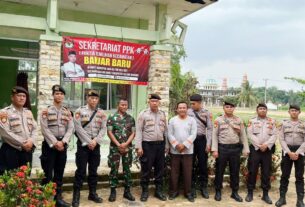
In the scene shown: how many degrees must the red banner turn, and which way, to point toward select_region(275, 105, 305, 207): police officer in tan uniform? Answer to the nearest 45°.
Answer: approximately 45° to its left

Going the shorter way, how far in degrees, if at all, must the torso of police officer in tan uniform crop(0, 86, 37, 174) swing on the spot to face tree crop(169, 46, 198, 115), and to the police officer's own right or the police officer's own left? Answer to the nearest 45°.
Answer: approximately 90° to the police officer's own left

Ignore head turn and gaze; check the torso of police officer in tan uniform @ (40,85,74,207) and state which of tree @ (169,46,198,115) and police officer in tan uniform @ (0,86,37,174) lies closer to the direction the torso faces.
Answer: the police officer in tan uniform

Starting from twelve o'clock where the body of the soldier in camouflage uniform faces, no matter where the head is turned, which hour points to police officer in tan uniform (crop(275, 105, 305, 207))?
The police officer in tan uniform is roughly at 9 o'clock from the soldier in camouflage uniform.

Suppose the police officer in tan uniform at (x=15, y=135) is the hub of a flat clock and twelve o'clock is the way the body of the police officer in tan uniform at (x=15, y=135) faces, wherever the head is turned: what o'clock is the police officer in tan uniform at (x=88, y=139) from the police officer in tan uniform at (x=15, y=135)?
the police officer in tan uniform at (x=88, y=139) is roughly at 10 o'clock from the police officer in tan uniform at (x=15, y=135).

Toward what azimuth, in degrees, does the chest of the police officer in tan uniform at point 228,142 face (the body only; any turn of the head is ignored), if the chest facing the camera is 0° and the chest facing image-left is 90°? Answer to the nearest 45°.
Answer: approximately 0°

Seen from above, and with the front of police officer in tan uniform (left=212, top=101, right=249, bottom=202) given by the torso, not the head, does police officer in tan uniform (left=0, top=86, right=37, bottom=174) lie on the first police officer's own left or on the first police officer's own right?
on the first police officer's own right

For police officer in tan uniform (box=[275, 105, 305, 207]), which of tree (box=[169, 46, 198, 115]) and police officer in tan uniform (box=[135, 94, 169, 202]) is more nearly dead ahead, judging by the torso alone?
the police officer in tan uniform

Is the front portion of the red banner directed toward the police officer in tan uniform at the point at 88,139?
yes
